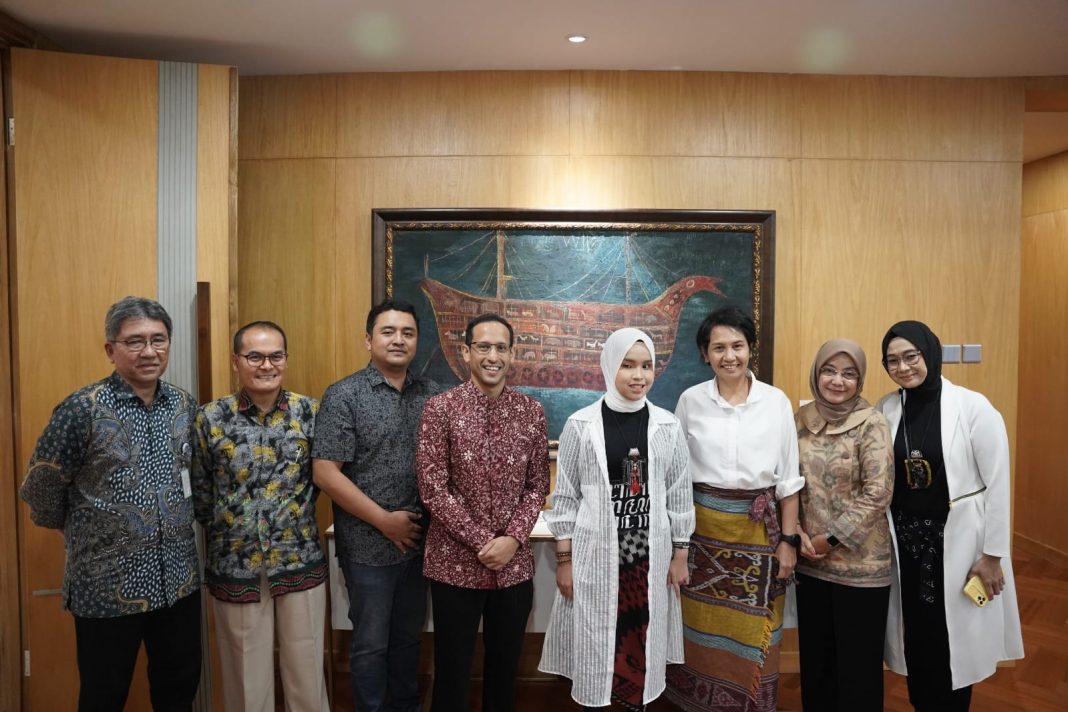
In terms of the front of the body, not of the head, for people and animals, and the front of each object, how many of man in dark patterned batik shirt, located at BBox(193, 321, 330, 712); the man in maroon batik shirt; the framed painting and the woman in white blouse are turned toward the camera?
4

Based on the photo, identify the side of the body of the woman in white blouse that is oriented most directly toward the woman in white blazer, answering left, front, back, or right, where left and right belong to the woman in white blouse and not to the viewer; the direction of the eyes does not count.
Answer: left

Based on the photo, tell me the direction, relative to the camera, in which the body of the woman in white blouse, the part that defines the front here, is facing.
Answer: toward the camera

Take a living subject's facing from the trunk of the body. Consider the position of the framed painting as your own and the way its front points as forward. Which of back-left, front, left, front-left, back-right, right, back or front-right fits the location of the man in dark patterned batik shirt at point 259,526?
front-right

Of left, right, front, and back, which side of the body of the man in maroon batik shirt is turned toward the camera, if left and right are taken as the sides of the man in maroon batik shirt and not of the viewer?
front

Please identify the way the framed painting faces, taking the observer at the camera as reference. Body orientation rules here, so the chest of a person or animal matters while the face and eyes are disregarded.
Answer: facing the viewer

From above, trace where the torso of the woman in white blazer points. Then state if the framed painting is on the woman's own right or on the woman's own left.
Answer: on the woman's own right

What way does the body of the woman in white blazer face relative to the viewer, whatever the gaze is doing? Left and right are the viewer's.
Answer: facing the viewer and to the left of the viewer

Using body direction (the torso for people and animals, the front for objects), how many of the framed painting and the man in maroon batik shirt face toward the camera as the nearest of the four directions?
2

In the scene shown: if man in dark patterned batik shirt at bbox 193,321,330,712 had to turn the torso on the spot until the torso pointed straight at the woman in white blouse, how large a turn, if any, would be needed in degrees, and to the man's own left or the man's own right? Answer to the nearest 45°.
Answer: approximately 90° to the man's own left

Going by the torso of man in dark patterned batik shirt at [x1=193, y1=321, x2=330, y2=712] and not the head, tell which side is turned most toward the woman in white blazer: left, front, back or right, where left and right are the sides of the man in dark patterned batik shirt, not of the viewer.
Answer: left

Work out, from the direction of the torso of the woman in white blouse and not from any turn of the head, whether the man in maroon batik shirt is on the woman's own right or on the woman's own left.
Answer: on the woman's own right
